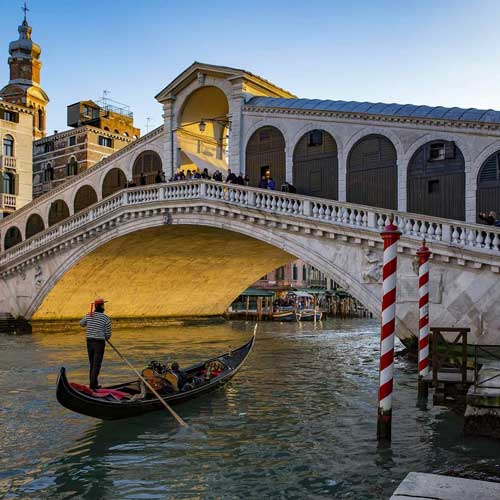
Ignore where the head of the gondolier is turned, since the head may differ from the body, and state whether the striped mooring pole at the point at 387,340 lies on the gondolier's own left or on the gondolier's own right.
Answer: on the gondolier's own right

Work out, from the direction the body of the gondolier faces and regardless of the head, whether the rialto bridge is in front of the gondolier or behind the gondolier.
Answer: in front

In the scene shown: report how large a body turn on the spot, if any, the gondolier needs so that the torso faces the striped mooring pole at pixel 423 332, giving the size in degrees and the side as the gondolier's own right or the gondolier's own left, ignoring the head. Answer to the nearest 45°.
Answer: approximately 45° to the gondolier's own right

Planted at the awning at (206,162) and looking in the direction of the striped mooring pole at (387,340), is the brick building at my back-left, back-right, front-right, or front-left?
back-right

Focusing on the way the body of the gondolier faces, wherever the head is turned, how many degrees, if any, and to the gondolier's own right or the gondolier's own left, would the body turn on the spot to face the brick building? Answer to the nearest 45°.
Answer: approximately 45° to the gondolier's own left

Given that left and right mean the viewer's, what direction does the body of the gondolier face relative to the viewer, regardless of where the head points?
facing away from the viewer and to the right of the viewer
